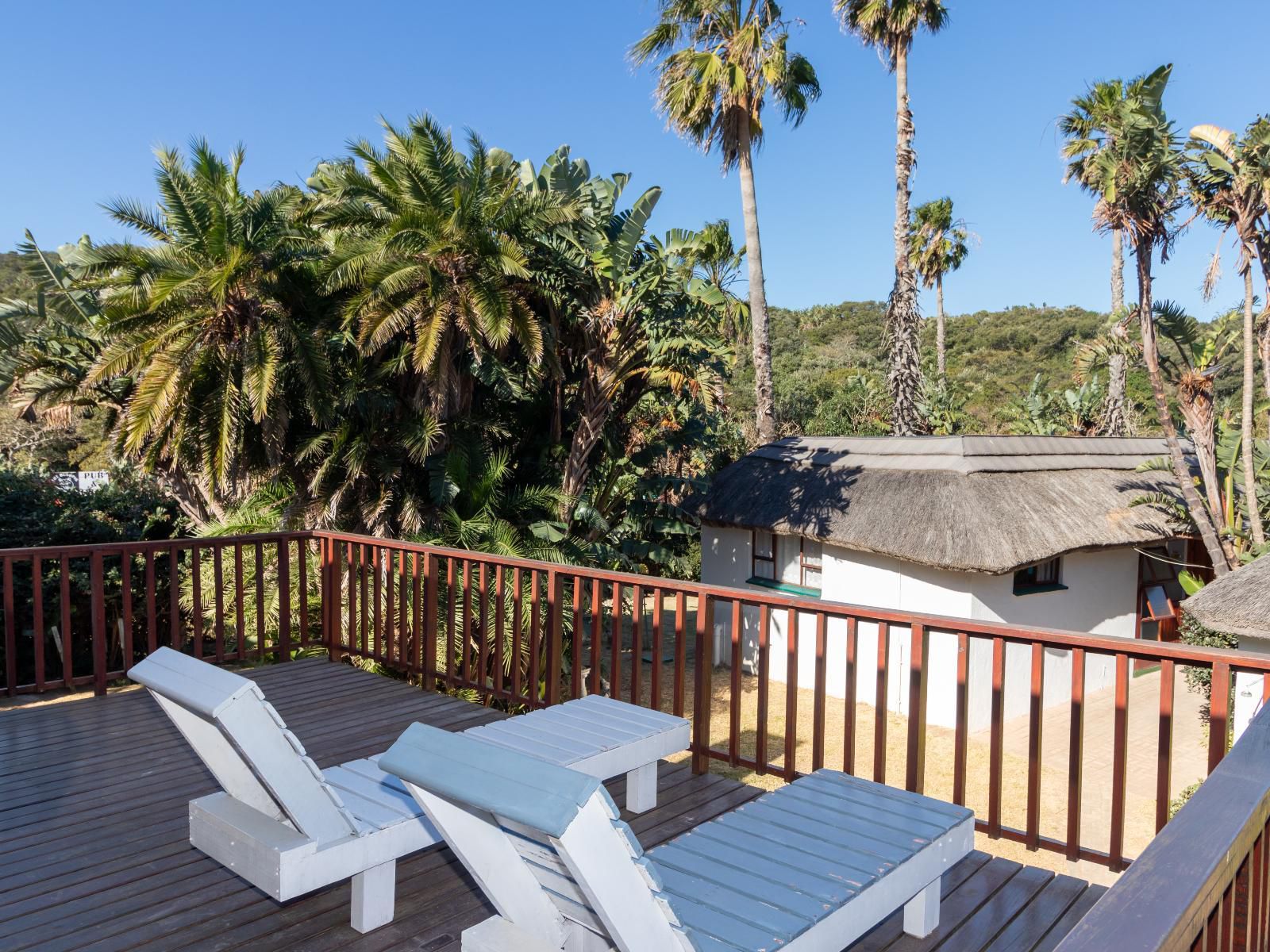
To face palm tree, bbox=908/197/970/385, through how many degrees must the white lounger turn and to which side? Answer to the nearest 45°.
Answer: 0° — it already faces it

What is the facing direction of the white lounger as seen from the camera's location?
facing away from the viewer and to the right of the viewer

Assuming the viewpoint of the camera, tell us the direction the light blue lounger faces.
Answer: facing away from the viewer and to the right of the viewer

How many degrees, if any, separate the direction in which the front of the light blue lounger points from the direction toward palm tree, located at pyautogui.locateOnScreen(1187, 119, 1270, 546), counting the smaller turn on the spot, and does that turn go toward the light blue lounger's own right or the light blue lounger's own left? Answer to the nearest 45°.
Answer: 0° — it already faces it

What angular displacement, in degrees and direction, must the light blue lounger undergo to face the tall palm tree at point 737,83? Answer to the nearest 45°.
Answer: approximately 45° to its left

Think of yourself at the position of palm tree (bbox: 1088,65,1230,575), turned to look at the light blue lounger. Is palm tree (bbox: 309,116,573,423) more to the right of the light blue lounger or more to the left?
right

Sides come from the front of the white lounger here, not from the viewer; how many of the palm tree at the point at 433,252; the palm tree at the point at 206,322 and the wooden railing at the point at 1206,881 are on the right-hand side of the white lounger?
1

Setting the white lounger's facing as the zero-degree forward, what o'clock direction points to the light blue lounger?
The light blue lounger is roughly at 3 o'clock from the white lounger.
